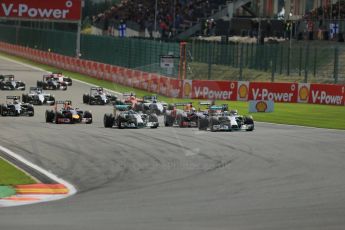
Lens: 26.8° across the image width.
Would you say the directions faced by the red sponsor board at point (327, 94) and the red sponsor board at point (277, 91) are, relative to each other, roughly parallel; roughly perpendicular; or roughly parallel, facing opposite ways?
roughly parallel

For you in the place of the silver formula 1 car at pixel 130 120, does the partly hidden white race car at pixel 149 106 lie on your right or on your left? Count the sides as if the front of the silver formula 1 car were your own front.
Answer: on your left

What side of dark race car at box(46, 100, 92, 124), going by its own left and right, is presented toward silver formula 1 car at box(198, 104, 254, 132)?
front

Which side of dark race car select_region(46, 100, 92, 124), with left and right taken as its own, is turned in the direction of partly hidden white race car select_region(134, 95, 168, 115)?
left

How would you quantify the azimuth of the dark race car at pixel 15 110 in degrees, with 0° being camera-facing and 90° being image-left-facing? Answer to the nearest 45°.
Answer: approximately 315°

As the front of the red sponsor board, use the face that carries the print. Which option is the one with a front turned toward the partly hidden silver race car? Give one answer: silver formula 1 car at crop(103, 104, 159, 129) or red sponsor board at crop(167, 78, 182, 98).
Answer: the red sponsor board

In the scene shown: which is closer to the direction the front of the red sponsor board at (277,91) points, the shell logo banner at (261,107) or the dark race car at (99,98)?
the shell logo banner

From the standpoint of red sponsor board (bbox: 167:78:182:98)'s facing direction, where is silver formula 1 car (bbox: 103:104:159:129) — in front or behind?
in front

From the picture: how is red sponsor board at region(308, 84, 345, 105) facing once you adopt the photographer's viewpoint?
facing the viewer

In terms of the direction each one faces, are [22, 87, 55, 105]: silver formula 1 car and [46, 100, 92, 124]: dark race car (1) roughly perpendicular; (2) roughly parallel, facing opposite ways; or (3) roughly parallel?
roughly parallel

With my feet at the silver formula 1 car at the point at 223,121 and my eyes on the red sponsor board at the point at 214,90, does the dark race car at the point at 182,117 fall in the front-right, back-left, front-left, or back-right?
front-left

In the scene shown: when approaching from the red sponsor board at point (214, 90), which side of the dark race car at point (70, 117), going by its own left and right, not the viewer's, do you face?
left

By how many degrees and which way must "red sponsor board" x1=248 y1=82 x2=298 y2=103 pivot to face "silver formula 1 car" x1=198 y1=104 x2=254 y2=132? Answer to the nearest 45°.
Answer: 0° — it already faces it

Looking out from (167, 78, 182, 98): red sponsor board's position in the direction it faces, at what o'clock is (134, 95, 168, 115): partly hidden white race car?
The partly hidden white race car is roughly at 12 o'clock from the red sponsor board.

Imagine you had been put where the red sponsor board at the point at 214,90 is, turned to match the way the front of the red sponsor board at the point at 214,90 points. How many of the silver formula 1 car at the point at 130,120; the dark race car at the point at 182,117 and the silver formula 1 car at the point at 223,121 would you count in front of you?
3

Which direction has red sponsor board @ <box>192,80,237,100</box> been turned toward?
toward the camera

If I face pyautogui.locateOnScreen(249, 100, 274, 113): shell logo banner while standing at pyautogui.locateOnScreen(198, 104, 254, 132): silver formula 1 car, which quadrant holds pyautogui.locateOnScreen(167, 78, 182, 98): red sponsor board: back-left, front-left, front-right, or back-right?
front-left

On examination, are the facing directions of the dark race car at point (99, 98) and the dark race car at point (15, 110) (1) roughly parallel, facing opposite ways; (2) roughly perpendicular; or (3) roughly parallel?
roughly parallel

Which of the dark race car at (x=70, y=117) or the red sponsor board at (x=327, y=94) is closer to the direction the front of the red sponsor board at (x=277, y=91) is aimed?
the dark race car

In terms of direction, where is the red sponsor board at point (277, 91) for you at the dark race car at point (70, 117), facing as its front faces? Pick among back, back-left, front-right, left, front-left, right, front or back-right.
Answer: left

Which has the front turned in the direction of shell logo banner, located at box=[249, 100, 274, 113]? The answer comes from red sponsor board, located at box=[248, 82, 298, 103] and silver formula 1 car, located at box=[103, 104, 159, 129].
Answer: the red sponsor board

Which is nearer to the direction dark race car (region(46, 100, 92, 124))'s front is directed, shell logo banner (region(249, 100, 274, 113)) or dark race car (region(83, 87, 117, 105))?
the shell logo banner

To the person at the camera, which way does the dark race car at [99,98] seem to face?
facing the viewer and to the right of the viewer
